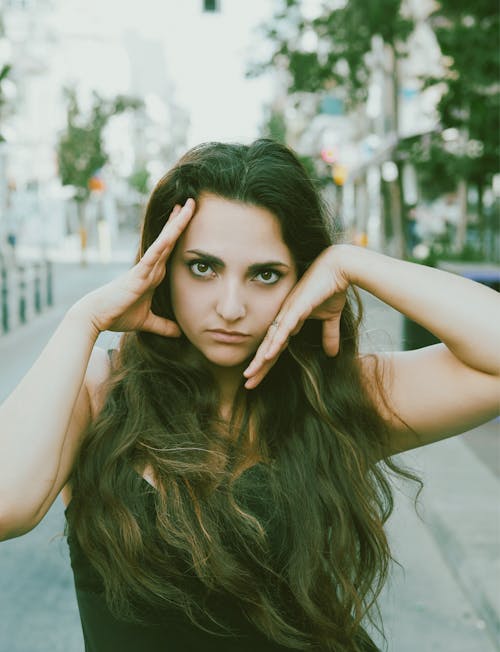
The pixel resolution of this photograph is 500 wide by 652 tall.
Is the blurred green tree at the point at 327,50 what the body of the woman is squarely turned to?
no

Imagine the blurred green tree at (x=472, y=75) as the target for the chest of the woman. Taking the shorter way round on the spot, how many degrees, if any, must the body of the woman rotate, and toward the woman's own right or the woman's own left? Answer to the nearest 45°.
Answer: approximately 180°

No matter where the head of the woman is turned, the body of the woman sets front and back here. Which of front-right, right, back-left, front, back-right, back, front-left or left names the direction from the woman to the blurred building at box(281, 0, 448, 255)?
back

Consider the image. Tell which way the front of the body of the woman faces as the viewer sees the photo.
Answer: toward the camera

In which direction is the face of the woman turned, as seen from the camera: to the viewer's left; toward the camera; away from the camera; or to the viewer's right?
toward the camera

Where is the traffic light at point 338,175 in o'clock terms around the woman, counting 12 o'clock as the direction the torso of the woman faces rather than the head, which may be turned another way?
The traffic light is roughly at 6 o'clock from the woman.

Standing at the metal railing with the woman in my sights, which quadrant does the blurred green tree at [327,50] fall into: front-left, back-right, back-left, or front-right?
back-left

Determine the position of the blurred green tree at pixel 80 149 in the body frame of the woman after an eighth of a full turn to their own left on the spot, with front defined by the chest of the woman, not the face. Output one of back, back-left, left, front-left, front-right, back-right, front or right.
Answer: back-left

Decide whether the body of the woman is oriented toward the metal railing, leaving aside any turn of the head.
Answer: no

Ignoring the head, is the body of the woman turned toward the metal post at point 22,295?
no
